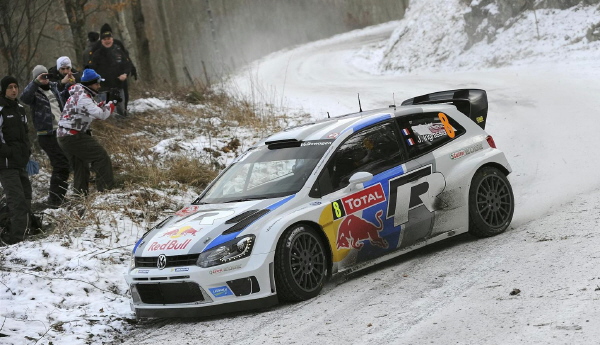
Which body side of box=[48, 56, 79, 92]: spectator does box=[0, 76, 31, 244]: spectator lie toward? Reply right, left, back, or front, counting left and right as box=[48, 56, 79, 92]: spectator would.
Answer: front

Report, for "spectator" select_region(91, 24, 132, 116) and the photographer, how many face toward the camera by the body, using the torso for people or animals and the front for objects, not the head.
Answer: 1

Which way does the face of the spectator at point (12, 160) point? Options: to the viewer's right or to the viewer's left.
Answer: to the viewer's right

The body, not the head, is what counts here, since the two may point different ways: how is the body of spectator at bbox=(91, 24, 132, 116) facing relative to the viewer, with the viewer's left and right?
facing the viewer

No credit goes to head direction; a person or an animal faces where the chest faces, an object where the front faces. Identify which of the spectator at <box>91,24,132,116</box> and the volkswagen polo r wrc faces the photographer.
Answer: the spectator

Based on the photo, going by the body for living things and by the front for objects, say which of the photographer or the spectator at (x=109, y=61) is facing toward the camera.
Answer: the spectator

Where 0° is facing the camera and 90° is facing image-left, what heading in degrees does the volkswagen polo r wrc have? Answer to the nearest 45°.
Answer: approximately 45°

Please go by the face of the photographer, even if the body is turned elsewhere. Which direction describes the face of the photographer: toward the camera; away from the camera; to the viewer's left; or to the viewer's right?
to the viewer's right

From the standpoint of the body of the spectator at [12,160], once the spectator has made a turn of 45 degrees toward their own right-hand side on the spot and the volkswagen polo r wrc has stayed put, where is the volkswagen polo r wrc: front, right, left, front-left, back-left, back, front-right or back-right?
front-left

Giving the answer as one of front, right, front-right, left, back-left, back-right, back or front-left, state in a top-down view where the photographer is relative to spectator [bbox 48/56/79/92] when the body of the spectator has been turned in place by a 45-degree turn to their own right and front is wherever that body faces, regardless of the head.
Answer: front

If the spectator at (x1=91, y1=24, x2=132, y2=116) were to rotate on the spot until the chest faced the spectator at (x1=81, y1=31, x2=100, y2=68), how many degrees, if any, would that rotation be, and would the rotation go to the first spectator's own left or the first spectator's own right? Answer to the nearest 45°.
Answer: approximately 135° to the first spectator's own right

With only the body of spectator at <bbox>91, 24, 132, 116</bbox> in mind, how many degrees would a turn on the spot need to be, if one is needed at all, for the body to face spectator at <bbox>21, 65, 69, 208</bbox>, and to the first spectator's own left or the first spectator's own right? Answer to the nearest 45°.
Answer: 0° — they already face them

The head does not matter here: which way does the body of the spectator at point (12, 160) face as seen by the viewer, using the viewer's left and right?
facing the viewer and to the right of the viewer

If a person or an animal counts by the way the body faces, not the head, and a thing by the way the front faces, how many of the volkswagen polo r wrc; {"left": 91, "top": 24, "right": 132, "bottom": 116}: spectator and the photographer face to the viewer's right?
1
